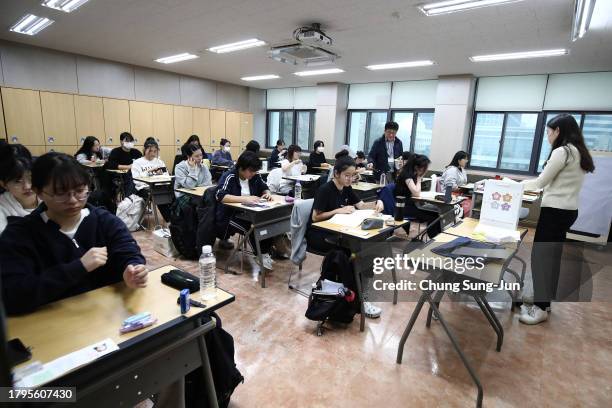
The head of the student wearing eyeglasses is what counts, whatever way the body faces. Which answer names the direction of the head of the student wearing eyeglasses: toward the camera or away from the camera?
toward the camera

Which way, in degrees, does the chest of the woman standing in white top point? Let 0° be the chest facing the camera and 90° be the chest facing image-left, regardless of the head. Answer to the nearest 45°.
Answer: approximately 90°

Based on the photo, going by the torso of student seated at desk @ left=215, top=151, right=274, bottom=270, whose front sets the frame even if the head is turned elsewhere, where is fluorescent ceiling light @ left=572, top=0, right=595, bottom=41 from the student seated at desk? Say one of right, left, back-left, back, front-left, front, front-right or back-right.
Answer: front-left

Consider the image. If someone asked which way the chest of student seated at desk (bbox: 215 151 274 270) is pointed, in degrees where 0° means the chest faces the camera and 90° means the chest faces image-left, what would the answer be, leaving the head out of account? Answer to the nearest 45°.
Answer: approximately 315°

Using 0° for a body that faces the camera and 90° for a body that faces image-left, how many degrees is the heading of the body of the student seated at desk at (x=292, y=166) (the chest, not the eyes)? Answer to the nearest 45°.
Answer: approximately 315°

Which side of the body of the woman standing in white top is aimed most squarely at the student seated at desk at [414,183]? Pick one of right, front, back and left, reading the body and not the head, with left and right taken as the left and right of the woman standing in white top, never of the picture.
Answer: front

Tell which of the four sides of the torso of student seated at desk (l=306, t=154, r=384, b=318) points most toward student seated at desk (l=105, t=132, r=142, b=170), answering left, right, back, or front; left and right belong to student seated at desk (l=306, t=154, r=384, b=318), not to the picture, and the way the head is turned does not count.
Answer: back

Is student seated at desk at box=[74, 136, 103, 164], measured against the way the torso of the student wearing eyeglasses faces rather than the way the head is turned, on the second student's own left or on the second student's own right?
on the second student's own left

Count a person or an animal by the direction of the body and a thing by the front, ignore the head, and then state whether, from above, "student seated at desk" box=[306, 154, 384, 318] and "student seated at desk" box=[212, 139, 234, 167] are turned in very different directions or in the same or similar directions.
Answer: same or similar directions

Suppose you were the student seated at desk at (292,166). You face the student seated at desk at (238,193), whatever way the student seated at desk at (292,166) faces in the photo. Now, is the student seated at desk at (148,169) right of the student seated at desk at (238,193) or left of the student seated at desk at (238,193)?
right

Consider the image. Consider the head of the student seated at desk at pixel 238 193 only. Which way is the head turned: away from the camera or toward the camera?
toward the camera

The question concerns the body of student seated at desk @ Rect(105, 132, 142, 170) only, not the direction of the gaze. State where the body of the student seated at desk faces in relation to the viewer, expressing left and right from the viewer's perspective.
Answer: facing the viewer and to the right of the viewer
